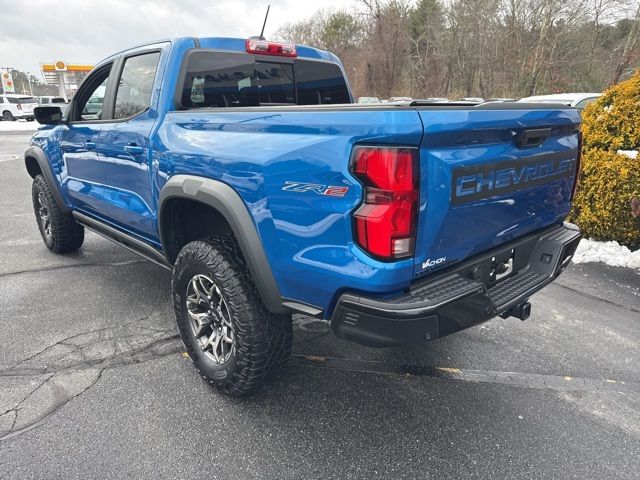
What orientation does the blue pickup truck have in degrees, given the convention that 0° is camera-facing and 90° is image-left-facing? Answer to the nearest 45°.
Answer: approximately 135°

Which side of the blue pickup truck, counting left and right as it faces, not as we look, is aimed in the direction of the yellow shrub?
right

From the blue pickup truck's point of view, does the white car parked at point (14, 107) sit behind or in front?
in front

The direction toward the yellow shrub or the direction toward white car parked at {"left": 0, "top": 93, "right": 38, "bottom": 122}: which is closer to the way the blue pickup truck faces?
the white car parked
